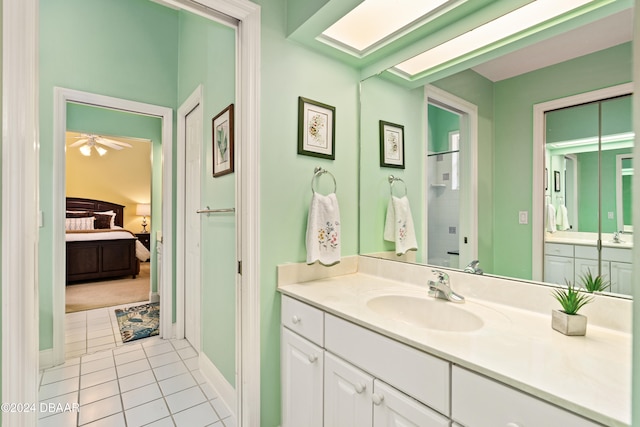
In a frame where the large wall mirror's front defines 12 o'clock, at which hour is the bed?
The bed is roughly at 2 o'clock from the large wall mirror.

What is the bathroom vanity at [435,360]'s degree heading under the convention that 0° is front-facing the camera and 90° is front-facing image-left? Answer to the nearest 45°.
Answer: approximately 45°

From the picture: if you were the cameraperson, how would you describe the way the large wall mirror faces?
facing the viewer and to the left of the viewer

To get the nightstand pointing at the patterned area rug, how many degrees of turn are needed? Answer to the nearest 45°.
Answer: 0° — it already faces it

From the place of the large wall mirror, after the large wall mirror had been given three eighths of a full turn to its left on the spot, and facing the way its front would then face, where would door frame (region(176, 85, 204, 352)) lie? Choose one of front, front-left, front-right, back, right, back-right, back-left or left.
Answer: back

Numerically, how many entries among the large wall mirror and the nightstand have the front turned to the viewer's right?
0

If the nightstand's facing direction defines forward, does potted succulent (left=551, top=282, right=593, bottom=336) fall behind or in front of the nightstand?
in front

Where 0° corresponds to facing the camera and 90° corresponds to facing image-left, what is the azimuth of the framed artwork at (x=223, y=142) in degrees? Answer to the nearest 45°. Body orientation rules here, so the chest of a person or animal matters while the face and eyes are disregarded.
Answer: approximately 45°

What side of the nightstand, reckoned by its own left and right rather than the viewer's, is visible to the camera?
front

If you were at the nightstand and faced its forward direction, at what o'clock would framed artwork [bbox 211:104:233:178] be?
The framed artwork is roughly at 12 o'clock from the nightstand.

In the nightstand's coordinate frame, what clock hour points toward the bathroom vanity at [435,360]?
The bathroom vanity is roughly at 12 o'clock from the nightstand.
